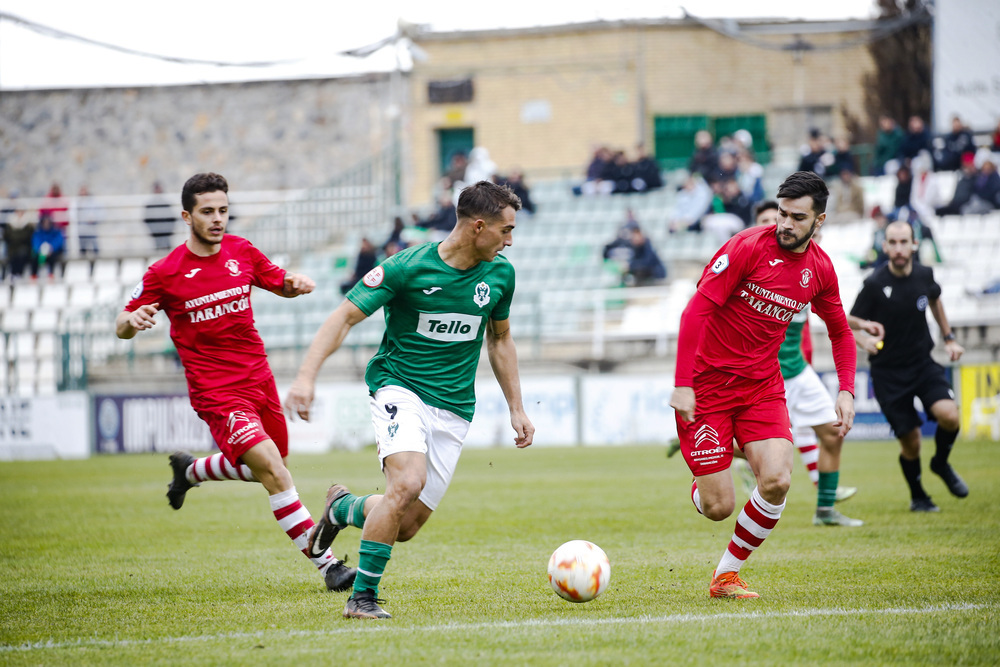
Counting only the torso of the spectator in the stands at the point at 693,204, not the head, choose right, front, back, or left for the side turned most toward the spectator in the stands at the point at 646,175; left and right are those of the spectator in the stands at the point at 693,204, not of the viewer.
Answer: right

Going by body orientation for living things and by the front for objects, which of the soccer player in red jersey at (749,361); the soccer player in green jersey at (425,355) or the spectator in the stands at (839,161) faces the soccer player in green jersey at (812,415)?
the spectator in the stands

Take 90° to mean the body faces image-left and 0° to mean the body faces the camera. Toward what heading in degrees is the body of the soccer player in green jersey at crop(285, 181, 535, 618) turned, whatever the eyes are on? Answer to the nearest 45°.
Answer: approximately 315°

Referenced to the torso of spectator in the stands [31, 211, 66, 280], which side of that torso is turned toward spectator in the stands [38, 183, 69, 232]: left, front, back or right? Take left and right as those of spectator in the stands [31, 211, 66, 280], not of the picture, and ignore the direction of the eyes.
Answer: back

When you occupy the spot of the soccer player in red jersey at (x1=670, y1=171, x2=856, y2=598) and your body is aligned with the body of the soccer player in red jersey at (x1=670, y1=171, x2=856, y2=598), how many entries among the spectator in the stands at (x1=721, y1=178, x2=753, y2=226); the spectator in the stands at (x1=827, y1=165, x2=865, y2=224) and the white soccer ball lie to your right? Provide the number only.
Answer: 1

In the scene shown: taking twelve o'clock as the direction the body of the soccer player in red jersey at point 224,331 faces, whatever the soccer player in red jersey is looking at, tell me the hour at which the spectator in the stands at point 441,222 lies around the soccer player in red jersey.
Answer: The spectator in the stands is roughly at 8 o'clock from the soccer player in red jersey.

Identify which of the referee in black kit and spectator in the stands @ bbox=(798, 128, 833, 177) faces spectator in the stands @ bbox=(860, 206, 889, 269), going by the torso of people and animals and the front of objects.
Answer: spectator in the stands @ bbox=(798, 128, 833, 177)

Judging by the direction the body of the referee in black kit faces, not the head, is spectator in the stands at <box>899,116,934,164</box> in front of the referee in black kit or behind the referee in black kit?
behind
